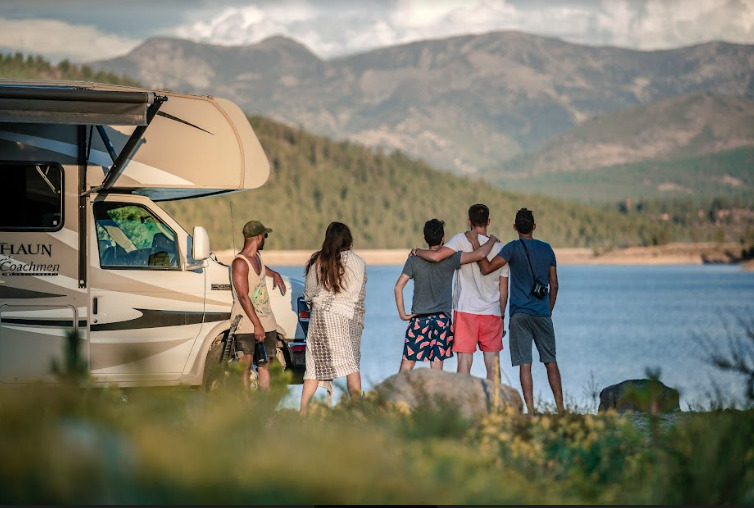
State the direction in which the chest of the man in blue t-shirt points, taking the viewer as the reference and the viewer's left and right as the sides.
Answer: facing away from the viewer

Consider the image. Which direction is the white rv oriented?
to the viewer's right

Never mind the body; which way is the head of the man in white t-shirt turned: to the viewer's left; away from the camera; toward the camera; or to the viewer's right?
away from the camera

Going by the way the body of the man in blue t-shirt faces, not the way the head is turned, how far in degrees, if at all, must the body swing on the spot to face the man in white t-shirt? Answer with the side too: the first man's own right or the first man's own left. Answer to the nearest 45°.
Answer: approximately 90° to the first man's own left

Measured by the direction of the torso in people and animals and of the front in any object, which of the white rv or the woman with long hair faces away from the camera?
the woman with long hair

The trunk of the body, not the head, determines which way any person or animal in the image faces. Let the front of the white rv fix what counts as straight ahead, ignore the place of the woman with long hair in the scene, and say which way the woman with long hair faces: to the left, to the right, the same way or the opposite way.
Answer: to the left

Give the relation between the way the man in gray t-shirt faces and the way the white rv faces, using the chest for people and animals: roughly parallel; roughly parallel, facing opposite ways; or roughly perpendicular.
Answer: roughly perpendicular

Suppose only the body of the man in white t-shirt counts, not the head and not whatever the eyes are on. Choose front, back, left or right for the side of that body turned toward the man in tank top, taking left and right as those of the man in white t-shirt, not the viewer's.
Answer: left

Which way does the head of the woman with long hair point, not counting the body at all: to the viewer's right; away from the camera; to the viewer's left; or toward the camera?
away from the camera

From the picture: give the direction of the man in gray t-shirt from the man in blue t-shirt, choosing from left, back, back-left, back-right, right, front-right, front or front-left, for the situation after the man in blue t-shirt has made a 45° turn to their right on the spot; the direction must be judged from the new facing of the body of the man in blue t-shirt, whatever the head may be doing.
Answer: back-left

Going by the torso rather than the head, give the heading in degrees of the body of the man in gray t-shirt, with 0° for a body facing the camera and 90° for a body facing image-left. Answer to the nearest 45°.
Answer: approximately 180°

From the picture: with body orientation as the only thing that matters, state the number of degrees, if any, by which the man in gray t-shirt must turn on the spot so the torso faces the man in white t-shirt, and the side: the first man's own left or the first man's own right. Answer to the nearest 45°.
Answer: approximately 90° to the first man's own right

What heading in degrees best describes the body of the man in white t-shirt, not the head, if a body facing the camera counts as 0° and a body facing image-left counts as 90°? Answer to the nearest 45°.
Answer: approximately 180°

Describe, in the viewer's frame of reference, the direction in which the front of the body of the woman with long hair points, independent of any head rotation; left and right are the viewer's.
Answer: facing away from the viewer
